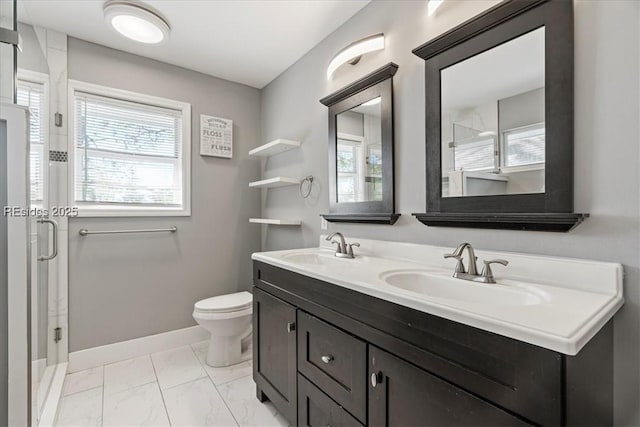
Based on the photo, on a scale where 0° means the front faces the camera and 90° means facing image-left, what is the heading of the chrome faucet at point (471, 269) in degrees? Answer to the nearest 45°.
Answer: approximately 45°

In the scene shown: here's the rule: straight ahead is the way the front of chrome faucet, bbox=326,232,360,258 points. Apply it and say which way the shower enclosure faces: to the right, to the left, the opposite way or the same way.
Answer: the opposite way

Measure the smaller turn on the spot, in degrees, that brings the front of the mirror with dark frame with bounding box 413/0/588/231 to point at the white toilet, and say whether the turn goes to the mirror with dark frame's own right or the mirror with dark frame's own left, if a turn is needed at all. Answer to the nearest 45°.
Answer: approximately 45° to the mirror with dark frame's own right

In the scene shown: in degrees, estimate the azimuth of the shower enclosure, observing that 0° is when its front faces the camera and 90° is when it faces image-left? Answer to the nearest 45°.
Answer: approximately 270°

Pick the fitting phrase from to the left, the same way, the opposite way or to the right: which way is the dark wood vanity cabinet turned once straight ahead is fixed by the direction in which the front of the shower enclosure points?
the opposite way

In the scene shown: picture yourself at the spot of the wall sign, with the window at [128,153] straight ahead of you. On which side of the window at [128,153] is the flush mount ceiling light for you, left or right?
left
